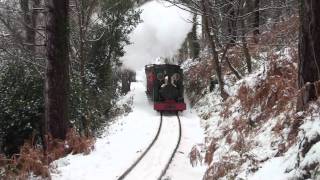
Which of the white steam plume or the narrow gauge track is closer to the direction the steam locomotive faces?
the narrow gauge track

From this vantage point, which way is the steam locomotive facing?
toward the camera

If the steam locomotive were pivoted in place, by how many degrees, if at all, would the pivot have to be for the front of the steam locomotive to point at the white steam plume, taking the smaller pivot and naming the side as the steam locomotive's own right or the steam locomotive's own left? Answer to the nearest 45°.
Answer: approximately 180°
